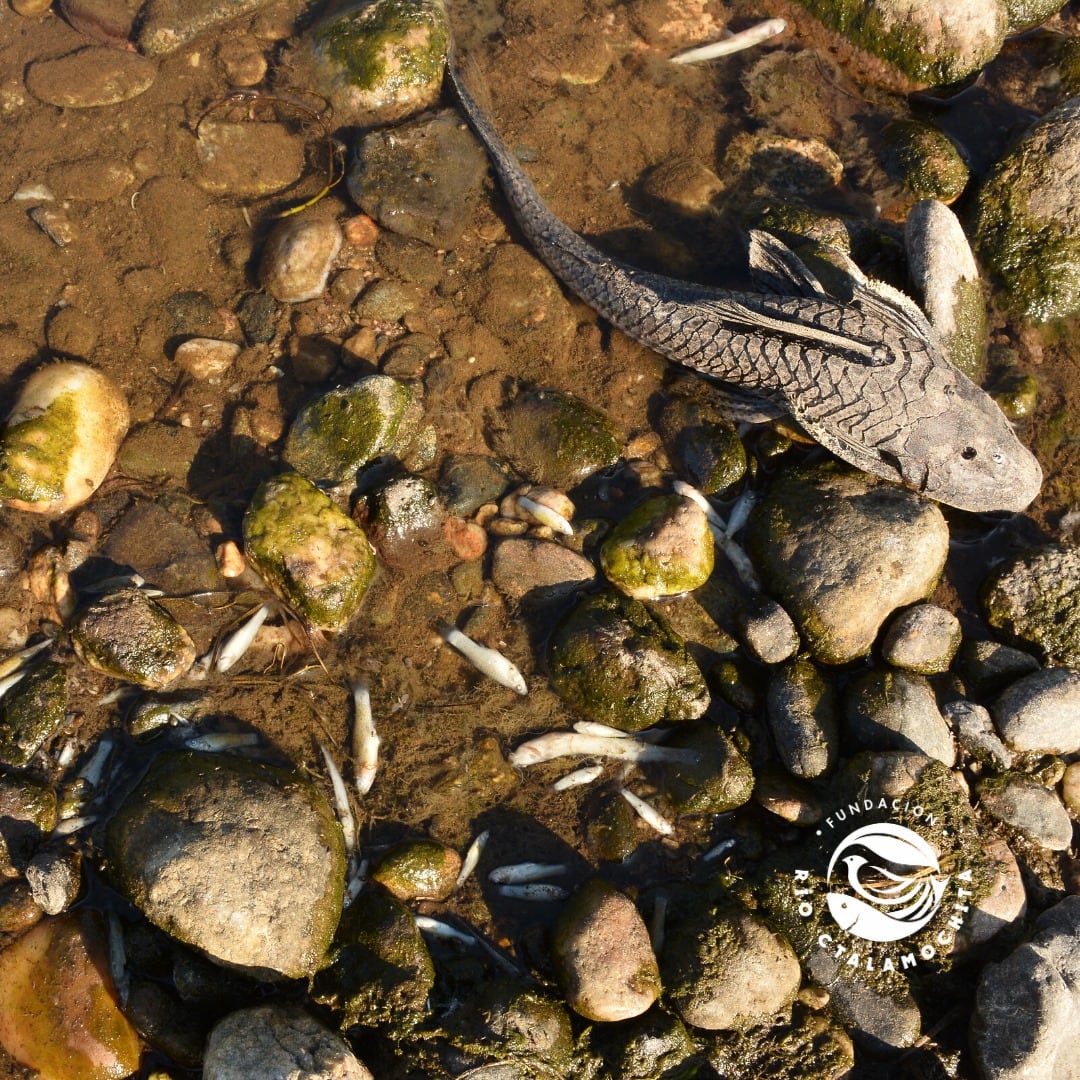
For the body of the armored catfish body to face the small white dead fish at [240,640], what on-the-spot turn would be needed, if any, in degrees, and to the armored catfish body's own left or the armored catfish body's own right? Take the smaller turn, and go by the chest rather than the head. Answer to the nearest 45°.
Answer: approximately 90° to the armored catfish body's own right

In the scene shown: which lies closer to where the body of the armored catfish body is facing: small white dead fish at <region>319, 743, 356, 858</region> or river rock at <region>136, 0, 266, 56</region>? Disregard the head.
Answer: the small white dead fish

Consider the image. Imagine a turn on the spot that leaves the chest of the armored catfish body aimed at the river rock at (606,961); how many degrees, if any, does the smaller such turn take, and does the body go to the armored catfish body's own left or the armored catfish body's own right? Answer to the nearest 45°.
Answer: approximately 45° to the armored catfish body's own right

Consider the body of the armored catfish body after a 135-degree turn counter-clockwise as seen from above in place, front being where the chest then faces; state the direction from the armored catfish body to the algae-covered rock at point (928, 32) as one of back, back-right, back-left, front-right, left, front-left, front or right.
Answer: front

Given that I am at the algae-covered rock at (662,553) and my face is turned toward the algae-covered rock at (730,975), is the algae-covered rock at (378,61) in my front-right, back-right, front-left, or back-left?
back-right

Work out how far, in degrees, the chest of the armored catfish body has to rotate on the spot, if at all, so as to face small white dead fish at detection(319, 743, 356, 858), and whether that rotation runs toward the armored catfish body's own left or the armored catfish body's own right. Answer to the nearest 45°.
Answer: approximately 90° to the armored catfish body's own right

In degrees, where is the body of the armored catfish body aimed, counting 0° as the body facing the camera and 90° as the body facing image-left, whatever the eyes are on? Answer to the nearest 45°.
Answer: approximately 315°

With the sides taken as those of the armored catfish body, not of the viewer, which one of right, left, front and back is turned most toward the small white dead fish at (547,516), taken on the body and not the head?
right

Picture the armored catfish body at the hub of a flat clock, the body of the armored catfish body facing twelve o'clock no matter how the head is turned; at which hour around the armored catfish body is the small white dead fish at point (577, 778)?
The small white dead fish is roughly at 2 o'clock from the armored catfish body.

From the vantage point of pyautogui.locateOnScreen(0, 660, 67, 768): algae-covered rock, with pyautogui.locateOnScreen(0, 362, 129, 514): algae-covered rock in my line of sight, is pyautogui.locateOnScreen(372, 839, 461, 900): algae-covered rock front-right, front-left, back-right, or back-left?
back-right
